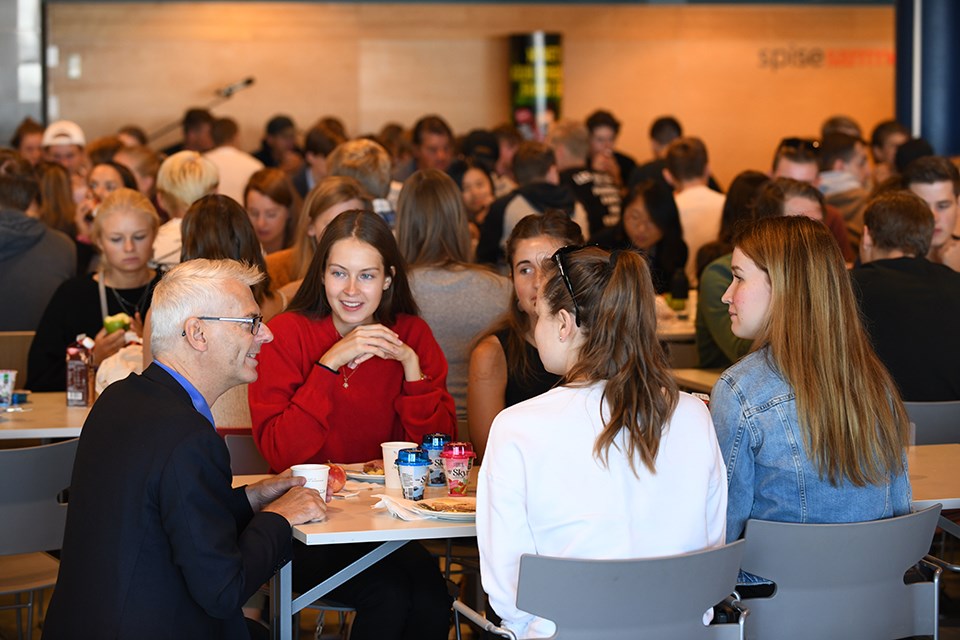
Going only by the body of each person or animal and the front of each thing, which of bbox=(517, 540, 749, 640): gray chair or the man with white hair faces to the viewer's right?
the man with white hair

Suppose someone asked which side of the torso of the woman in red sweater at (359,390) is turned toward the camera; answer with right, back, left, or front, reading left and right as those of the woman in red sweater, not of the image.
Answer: front

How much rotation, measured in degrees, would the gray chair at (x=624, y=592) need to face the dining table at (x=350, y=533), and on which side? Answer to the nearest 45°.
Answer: approximately 45° to its left

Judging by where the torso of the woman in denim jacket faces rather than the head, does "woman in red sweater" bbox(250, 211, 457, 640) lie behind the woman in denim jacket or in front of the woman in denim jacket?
in front

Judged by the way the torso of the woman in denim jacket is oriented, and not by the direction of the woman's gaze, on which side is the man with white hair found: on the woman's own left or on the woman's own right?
on the woman's own left

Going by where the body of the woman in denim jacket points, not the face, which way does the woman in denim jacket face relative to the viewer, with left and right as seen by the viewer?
facing away from the viewer and to the left of the viewer

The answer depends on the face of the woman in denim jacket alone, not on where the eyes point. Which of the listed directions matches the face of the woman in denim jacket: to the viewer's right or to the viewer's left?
to the viewer's left

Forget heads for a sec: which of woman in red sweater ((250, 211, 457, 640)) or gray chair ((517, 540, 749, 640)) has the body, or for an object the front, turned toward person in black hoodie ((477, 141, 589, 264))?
the gray chair

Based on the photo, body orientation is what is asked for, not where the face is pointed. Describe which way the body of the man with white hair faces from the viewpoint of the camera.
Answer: to the viewer's right

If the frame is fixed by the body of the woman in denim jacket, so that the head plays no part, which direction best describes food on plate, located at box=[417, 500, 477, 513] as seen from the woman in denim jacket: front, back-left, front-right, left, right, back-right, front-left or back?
front-left

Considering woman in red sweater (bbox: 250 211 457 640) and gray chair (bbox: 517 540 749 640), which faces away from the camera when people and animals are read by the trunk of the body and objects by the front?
the gray chair

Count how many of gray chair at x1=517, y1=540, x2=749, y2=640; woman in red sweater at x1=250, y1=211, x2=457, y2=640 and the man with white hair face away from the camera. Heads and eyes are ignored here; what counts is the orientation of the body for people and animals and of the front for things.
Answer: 1
